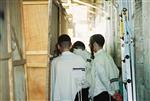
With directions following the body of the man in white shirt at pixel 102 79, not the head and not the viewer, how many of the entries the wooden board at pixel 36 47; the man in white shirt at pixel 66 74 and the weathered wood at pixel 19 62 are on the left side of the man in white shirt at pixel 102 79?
3

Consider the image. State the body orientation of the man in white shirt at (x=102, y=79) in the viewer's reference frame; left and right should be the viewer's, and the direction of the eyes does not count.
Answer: facing away from the viewer and to the left of the viewer

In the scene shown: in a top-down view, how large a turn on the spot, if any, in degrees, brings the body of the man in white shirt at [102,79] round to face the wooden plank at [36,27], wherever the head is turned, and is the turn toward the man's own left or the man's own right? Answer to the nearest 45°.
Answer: approximately 90° to the man's own left

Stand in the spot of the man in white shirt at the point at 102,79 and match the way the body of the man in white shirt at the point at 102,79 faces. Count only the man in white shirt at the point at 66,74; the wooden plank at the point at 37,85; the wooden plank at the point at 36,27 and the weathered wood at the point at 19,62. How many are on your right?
0

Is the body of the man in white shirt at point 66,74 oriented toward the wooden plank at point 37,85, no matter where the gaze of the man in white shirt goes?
no

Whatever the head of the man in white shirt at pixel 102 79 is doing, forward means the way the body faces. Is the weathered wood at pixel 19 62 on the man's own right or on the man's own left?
on the man's own left

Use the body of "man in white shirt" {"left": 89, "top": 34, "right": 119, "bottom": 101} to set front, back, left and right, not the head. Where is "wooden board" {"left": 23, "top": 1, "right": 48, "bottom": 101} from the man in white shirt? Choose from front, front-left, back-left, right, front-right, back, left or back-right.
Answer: left

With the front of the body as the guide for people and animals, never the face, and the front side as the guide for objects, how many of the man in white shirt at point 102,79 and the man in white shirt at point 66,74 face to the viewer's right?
0

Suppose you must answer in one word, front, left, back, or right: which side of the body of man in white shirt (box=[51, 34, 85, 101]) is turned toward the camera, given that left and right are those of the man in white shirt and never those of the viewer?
back

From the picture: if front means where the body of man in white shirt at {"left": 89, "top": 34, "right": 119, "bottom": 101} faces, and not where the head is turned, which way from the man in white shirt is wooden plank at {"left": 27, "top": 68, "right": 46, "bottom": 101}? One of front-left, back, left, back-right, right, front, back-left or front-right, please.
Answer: left
